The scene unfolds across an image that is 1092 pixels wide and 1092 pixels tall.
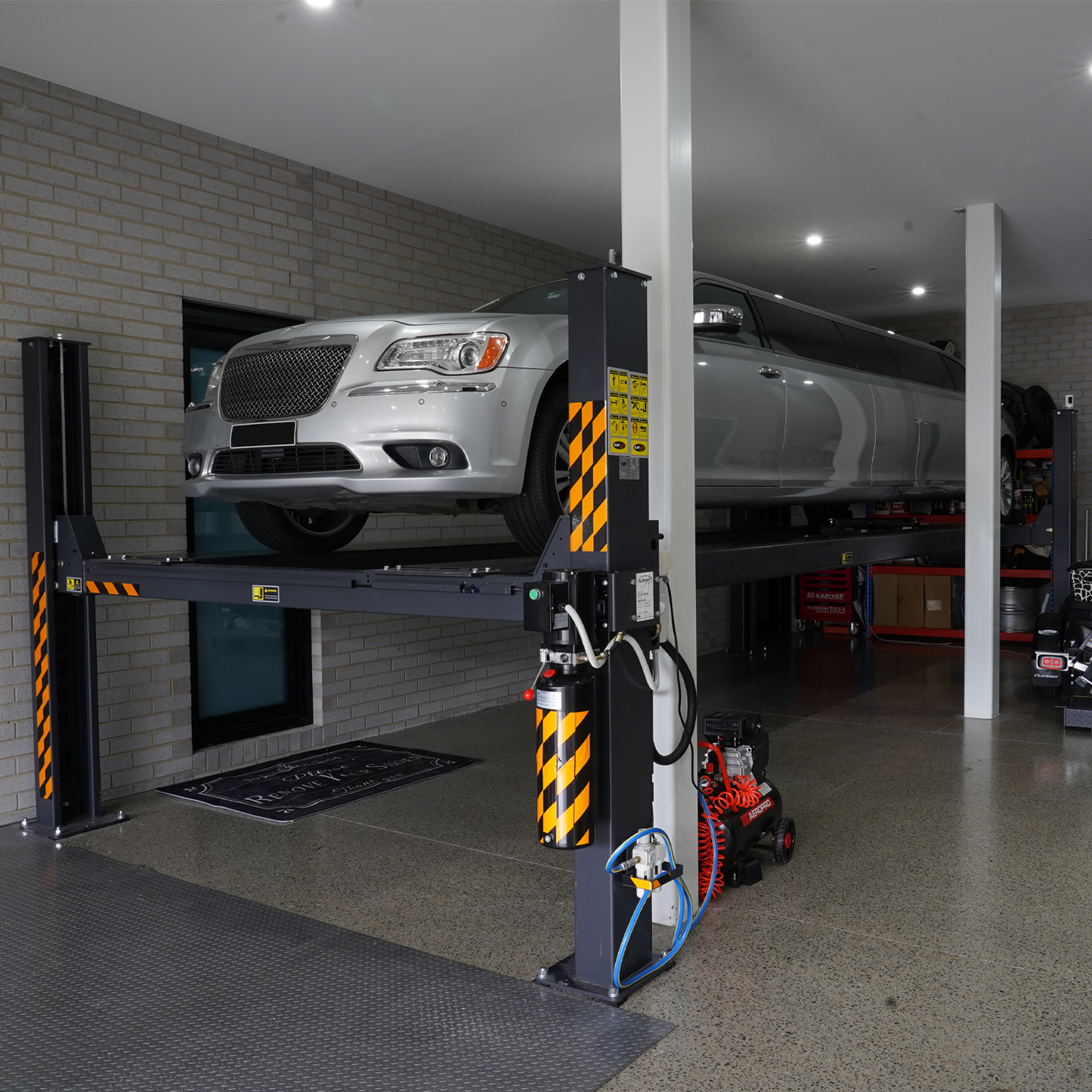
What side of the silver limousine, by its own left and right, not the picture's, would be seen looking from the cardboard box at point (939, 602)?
back

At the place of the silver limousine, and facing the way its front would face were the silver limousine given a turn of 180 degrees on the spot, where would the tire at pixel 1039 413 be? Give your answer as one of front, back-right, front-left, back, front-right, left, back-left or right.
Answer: front

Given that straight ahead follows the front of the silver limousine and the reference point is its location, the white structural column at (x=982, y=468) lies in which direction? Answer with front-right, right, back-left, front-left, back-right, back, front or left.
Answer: back

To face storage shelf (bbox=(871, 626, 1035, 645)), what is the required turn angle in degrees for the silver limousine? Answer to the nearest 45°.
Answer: approximately 180°

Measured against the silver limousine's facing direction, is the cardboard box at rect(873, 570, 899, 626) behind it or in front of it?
behind

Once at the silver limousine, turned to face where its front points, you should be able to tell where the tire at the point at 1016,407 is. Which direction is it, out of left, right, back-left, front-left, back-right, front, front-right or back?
back

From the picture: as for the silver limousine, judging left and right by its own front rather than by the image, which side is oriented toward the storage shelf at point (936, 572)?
back

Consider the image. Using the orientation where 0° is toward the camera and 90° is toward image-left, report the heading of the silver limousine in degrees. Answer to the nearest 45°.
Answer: approximately 45°
